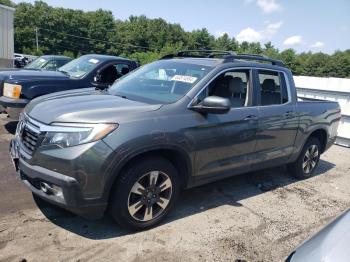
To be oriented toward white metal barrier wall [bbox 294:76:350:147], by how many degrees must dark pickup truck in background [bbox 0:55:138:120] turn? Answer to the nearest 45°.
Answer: approximately 135° to its left

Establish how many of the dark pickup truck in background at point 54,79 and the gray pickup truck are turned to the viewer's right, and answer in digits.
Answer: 0

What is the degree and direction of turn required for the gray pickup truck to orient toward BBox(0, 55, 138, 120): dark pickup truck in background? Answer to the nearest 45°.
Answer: approximately 90° to its right

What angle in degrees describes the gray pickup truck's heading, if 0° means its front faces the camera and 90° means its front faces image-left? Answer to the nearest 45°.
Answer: approximately 45°

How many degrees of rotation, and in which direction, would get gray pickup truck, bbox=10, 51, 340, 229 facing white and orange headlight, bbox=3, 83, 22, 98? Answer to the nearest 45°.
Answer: approximately 90° to its right

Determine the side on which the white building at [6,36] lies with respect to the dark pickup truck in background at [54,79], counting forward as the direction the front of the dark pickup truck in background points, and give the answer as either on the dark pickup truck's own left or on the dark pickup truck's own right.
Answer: on the dark pickup truck's own right

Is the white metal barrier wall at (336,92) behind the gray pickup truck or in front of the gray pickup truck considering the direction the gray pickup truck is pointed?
behind
